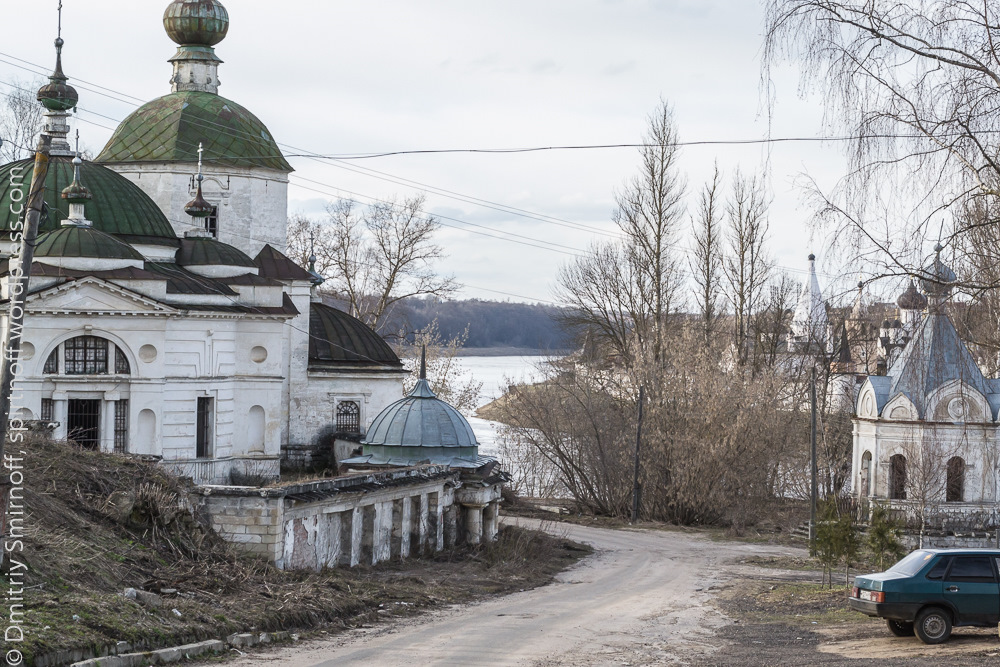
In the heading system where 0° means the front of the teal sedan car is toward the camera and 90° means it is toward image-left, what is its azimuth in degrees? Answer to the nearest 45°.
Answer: approximately 225°

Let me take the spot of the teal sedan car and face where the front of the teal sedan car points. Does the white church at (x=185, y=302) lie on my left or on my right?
on my left

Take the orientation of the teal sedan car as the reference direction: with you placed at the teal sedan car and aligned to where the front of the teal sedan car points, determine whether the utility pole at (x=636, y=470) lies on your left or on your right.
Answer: on your left

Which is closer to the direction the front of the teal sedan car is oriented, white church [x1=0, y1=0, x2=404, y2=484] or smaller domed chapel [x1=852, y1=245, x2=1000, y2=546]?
the smaller domed chapel

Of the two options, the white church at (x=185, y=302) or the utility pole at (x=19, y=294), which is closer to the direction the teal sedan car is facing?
the white church

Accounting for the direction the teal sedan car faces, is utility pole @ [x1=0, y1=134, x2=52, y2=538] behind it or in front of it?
behind

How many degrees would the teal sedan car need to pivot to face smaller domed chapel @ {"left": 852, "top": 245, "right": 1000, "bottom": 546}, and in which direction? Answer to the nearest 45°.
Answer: approximately 45° to its left
